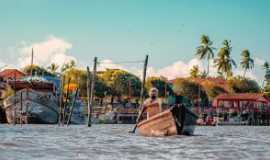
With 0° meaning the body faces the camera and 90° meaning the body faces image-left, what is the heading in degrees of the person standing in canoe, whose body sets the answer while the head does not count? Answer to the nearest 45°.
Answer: approximately 0°
